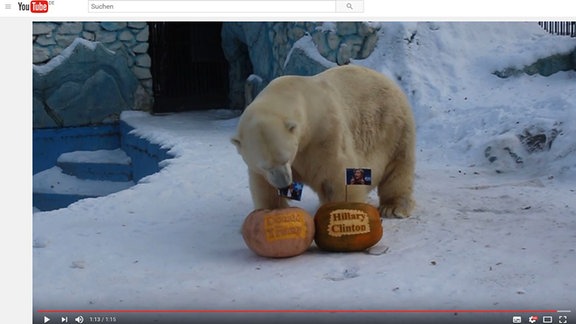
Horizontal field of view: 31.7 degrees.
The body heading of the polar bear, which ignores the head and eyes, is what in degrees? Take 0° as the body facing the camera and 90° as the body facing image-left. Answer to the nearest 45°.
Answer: approximately 45°
